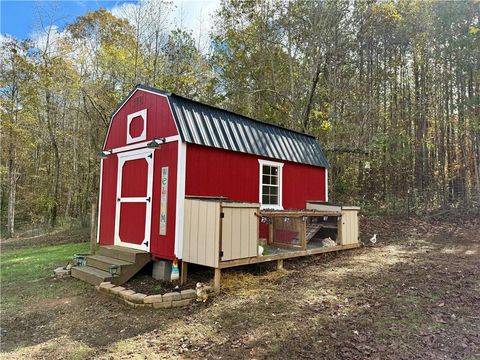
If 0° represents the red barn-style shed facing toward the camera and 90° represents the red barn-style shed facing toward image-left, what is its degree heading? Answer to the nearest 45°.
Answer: approximately 45°
